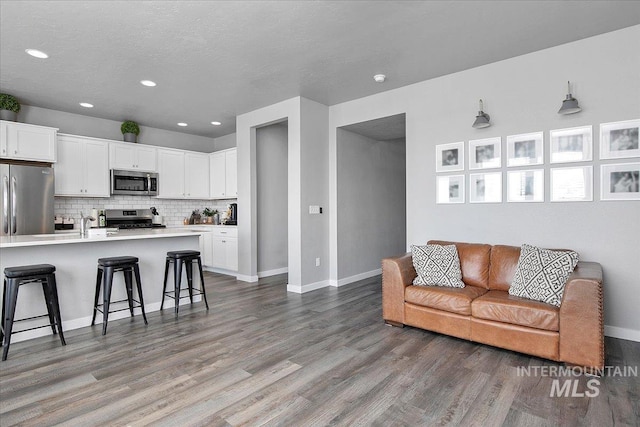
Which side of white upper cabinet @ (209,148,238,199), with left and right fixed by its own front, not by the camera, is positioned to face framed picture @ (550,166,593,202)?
left

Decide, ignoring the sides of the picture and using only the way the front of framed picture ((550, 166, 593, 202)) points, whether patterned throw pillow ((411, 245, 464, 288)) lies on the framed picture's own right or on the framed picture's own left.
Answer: on the framed picture's own right

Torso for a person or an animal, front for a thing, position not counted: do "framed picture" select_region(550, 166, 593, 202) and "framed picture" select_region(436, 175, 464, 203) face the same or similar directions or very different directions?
same or similar directions

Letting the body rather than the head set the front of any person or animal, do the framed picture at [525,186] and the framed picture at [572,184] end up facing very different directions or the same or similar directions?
same or similar directions

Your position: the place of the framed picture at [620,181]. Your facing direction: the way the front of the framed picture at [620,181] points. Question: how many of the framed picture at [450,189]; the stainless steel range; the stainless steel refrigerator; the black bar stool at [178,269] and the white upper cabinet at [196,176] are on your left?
0

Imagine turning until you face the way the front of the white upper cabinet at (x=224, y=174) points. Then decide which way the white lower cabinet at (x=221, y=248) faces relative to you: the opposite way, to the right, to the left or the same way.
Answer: the same way

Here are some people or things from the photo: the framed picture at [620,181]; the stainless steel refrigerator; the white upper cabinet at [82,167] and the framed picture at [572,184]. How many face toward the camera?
4

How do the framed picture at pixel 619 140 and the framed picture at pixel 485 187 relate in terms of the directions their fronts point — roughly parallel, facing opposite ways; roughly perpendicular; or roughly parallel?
roughly parallel

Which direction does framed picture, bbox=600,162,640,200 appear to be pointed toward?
toward the camera

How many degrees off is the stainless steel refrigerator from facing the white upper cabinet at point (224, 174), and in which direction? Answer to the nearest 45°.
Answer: approximately 90° to its left

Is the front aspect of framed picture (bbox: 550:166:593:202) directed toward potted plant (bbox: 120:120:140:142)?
no

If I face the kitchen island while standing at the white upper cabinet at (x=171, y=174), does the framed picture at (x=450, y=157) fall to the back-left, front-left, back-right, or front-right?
front-left

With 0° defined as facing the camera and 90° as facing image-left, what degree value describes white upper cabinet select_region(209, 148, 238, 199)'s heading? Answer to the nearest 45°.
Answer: approximately 45°

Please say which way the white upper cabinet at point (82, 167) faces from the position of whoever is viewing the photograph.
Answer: facing the viewer

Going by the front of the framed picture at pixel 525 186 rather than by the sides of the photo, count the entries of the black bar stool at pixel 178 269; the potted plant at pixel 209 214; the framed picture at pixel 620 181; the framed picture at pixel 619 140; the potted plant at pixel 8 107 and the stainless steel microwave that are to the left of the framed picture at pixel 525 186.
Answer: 2

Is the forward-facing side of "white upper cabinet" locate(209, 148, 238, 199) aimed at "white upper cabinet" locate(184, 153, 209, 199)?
no

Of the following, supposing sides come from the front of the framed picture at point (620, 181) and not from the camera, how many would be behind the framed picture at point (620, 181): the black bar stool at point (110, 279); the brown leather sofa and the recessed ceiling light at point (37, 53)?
0

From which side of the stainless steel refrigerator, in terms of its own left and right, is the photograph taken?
front

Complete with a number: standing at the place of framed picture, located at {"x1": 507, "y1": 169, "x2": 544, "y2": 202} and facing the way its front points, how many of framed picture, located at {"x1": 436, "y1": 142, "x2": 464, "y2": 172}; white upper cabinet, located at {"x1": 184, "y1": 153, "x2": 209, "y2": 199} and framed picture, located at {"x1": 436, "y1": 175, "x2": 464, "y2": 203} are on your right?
3

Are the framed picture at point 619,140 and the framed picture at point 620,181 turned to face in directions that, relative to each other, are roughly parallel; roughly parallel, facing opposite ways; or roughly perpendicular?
roughly parallel
